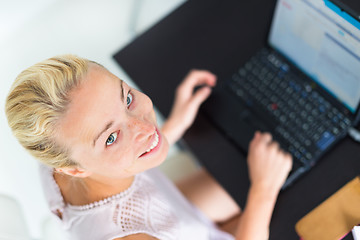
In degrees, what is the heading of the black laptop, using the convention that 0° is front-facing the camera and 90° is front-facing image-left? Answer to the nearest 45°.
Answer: approximately 45°
